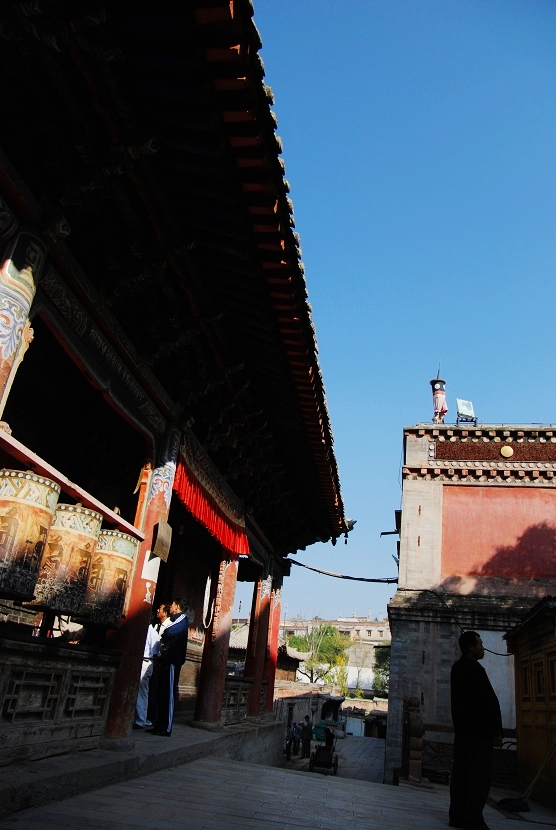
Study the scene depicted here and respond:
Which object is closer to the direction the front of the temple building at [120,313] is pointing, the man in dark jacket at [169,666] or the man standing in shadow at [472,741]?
the man standing in shadow

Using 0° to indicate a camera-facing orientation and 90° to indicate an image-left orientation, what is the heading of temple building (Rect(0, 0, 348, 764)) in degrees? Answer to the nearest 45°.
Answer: approximately 315°

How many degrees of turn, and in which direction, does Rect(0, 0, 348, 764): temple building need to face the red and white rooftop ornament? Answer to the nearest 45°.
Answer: approximately 90° to its left

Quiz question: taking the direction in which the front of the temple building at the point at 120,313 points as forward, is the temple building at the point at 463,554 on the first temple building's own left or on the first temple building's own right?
on the first temple building's own left

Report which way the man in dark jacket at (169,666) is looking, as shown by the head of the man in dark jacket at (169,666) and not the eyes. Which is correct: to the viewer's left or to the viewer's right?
to the viewer's left
